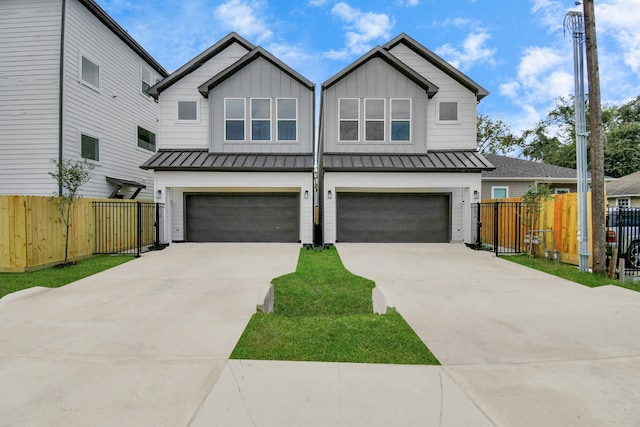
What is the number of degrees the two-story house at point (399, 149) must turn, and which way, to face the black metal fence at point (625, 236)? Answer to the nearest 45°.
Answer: approximately 45° to its left

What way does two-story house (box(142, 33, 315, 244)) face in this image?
toward the camera

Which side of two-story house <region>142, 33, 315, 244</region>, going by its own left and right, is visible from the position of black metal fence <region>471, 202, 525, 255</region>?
left

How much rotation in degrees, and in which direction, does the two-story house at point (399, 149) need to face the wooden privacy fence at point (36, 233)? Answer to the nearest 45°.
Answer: approximately 45° to its right

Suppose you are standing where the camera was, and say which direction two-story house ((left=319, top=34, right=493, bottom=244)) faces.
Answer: facing the viewer

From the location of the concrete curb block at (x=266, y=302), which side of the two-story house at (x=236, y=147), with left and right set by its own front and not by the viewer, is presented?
front

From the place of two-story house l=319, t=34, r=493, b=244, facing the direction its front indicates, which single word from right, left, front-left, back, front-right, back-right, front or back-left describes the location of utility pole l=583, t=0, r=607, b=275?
front-left

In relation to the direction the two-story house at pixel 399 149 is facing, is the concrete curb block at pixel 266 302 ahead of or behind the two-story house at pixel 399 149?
ahead

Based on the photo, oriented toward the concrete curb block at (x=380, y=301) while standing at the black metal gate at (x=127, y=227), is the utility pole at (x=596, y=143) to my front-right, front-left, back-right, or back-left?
front-left

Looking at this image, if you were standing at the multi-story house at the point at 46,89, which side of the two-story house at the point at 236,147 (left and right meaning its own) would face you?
right

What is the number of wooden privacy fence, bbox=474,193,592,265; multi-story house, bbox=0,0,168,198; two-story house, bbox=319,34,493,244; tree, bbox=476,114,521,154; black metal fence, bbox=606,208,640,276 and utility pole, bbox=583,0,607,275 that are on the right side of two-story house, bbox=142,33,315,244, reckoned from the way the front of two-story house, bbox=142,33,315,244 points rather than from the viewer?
1
